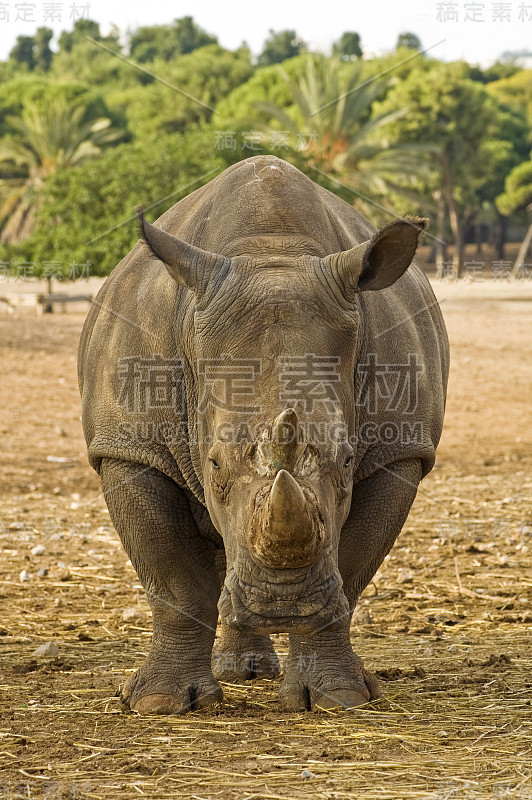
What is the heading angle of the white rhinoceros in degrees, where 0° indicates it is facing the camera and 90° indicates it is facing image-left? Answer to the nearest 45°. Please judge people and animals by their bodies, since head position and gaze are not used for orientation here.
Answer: approximately 0°

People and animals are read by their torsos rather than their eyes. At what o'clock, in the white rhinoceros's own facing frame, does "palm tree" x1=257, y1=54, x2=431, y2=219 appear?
The palm tree is roughly at 6 o'clock from the white rhinoceros.

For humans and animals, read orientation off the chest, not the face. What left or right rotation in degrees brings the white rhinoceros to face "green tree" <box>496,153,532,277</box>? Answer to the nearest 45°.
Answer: approximately 180°

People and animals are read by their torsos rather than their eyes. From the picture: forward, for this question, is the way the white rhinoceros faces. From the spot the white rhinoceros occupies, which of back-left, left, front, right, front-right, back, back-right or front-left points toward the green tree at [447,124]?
back

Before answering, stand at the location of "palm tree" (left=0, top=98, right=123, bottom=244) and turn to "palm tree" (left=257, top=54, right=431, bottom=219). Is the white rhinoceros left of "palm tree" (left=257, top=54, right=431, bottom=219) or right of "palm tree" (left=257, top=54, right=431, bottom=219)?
right

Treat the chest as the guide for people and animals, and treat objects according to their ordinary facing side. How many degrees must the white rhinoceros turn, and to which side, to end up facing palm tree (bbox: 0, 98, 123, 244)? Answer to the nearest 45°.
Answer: approximately 180°

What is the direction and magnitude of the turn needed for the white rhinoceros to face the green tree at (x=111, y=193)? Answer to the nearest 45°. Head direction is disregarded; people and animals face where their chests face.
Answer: approximately 180°
